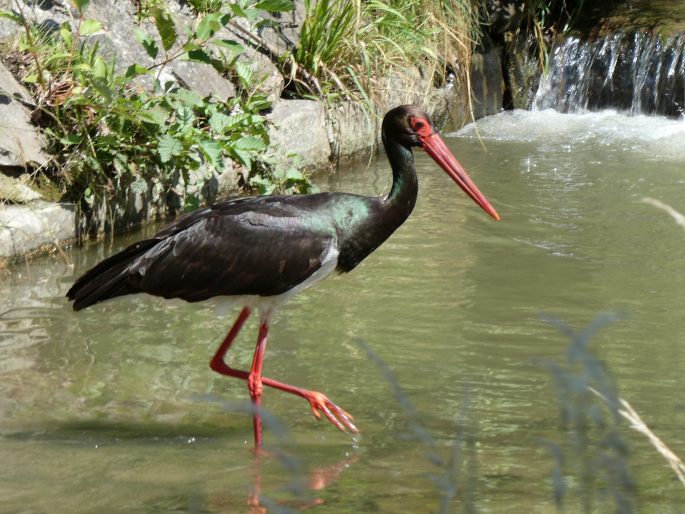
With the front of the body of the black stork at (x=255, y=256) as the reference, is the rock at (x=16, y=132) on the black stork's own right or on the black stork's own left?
on the black stork's own left

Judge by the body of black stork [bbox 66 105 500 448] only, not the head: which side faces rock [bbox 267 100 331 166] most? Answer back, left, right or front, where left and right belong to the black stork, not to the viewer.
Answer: left

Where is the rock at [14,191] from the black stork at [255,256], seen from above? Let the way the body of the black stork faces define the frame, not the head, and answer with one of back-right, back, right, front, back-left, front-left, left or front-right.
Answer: back-left

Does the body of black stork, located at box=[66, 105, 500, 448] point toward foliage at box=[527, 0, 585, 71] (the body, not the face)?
no

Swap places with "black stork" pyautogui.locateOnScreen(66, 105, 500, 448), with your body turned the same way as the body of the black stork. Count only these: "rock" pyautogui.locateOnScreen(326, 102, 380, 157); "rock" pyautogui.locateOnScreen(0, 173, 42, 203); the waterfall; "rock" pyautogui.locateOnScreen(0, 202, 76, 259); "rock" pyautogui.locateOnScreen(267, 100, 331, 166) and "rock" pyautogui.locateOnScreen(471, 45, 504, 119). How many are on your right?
0

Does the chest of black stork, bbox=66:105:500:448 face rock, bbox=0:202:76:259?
no

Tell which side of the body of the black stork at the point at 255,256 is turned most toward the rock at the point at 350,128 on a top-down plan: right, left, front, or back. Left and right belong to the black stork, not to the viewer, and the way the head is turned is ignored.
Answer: left

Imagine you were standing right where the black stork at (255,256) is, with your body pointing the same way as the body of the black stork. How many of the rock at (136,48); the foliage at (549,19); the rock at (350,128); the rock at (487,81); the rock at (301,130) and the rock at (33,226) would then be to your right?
0

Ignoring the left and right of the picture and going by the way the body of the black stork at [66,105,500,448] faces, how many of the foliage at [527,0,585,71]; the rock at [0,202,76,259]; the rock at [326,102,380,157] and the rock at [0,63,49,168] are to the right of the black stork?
0

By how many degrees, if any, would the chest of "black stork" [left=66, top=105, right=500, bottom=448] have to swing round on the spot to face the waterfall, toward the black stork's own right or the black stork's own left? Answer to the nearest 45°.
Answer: approximately 45° to the black stork's own left

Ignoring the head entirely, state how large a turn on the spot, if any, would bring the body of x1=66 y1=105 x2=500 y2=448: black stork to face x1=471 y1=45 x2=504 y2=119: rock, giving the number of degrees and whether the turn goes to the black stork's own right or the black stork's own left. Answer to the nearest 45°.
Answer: approximately 90° to the black stork's own left

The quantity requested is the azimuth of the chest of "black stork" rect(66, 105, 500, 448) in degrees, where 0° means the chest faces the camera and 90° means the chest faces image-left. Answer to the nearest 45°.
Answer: approximately 270°

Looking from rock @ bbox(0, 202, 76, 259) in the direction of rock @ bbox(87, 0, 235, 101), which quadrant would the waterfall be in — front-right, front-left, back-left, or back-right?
front-right
